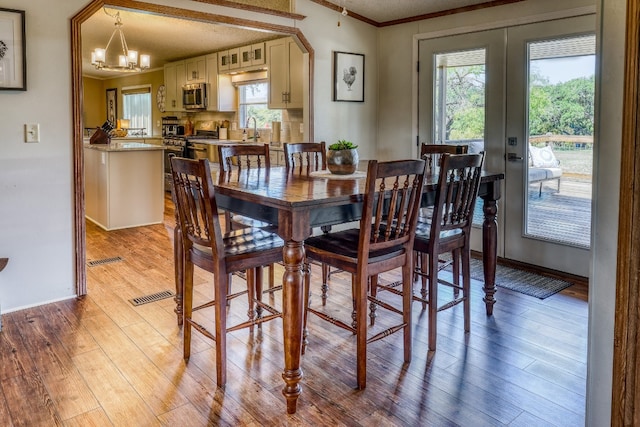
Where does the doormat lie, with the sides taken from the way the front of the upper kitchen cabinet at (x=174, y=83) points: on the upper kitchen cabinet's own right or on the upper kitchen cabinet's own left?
on the upper kitchen cabinet's own left

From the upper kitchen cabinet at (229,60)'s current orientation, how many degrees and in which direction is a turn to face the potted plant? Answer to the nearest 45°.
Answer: approximately 45° to its left

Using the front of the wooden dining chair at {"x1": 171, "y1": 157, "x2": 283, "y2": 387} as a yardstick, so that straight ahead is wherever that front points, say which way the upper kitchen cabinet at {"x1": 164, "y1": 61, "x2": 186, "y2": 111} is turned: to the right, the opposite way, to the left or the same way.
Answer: the opposite way

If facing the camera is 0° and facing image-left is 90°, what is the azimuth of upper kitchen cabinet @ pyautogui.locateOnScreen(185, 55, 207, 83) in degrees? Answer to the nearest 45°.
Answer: approximately 45°

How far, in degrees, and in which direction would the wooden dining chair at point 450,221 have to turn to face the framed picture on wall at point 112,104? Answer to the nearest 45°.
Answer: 0° — it already faces it

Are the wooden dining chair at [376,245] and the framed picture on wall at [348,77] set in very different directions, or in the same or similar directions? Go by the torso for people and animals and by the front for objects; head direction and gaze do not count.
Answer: very different directions

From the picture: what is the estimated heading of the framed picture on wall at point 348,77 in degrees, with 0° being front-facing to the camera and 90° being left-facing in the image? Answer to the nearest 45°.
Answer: approximately 315°
